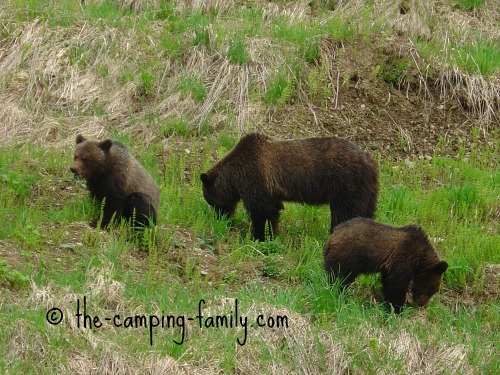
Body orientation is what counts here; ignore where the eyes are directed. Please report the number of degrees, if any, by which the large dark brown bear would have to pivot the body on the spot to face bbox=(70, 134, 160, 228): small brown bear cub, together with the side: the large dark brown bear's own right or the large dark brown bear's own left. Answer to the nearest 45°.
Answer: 0° — it already faces it

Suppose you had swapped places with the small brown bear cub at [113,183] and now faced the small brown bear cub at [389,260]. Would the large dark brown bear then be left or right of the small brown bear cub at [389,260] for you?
left

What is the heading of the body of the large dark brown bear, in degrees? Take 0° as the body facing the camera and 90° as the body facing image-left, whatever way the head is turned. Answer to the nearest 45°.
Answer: approximately 90°

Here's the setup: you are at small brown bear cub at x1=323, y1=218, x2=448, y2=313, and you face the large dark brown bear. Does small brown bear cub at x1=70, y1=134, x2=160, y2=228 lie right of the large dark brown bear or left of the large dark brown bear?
left

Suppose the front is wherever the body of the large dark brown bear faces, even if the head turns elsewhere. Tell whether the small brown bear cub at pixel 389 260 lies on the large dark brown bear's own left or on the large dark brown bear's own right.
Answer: on the large dark brown bear's own left
